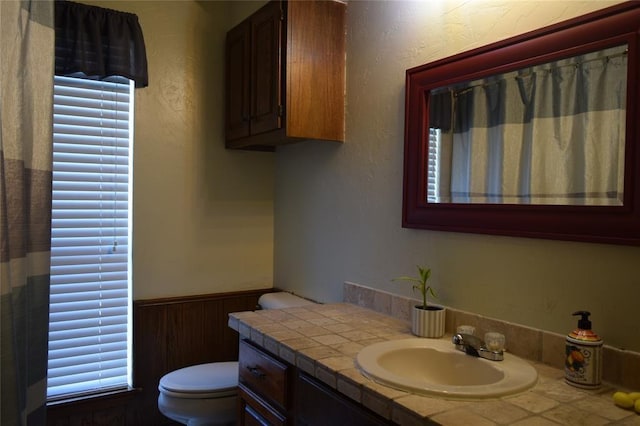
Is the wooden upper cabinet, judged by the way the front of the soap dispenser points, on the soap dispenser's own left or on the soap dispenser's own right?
on the soap dispenser's own right

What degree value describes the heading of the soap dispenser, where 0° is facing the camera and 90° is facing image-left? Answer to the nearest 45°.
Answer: approximately 45°

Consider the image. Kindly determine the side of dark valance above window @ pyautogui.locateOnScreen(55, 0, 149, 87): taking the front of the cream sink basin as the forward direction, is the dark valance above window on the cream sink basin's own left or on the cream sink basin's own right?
on the cream sink basin's own right

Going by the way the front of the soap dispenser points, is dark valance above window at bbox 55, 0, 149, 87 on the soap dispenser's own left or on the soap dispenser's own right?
on the soap dispenser's own right

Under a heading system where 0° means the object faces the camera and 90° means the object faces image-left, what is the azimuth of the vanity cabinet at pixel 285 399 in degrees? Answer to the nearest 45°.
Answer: approximately 45°

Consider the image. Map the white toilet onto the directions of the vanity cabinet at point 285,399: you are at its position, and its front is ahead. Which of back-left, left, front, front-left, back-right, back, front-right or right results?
right

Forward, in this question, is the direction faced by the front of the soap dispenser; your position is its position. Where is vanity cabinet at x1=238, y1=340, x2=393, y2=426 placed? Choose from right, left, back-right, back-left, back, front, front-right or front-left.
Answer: front-right
